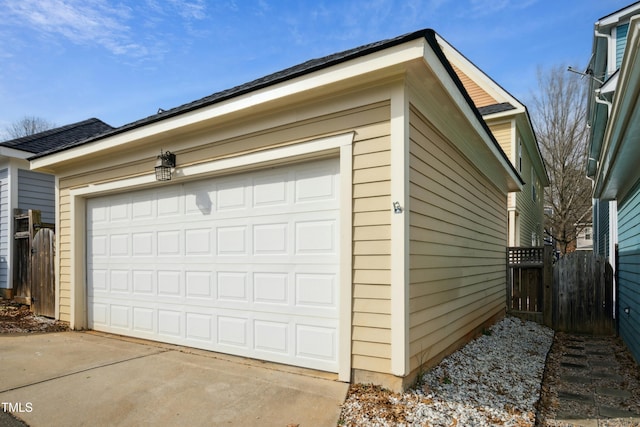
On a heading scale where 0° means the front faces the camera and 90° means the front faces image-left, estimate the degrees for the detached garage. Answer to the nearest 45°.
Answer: approximately 45°

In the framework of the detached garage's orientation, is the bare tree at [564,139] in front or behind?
behind

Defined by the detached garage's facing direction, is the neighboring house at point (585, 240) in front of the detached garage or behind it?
behind

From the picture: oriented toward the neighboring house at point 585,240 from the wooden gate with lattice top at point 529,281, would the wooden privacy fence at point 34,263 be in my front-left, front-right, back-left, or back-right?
back-left

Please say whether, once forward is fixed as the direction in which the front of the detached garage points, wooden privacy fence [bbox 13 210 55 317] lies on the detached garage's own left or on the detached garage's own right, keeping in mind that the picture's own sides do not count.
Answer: on the detached garage's own right
